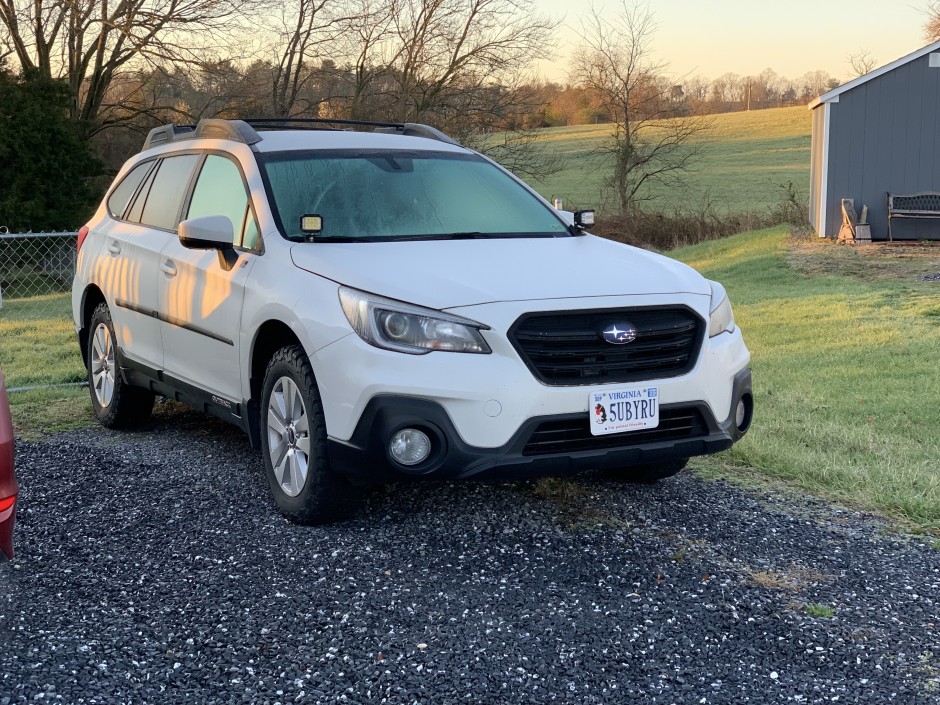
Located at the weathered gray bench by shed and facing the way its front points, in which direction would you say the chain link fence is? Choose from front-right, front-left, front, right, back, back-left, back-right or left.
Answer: front-right

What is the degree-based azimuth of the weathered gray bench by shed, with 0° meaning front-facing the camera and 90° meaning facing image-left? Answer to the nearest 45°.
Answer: approximately 0°

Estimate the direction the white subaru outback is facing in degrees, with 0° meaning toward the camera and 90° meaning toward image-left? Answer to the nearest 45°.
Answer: approximately 315°

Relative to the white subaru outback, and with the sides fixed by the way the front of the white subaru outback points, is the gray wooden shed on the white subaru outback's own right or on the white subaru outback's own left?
on the white subaru outback's own left

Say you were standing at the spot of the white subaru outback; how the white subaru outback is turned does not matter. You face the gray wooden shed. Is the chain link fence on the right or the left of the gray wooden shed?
left

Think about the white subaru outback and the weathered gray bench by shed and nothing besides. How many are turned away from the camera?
0

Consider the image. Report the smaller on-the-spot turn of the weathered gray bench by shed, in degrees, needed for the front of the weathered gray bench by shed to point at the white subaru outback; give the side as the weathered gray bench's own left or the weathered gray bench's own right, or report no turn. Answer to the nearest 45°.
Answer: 0° — it already faces it

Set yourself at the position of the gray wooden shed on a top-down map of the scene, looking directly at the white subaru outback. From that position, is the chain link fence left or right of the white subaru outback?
right

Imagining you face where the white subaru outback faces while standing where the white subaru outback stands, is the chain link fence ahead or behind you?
behind

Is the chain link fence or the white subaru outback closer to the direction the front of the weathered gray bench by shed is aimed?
the white subaru outback

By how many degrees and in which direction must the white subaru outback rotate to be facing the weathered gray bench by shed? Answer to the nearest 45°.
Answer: approximately 90° to its left
